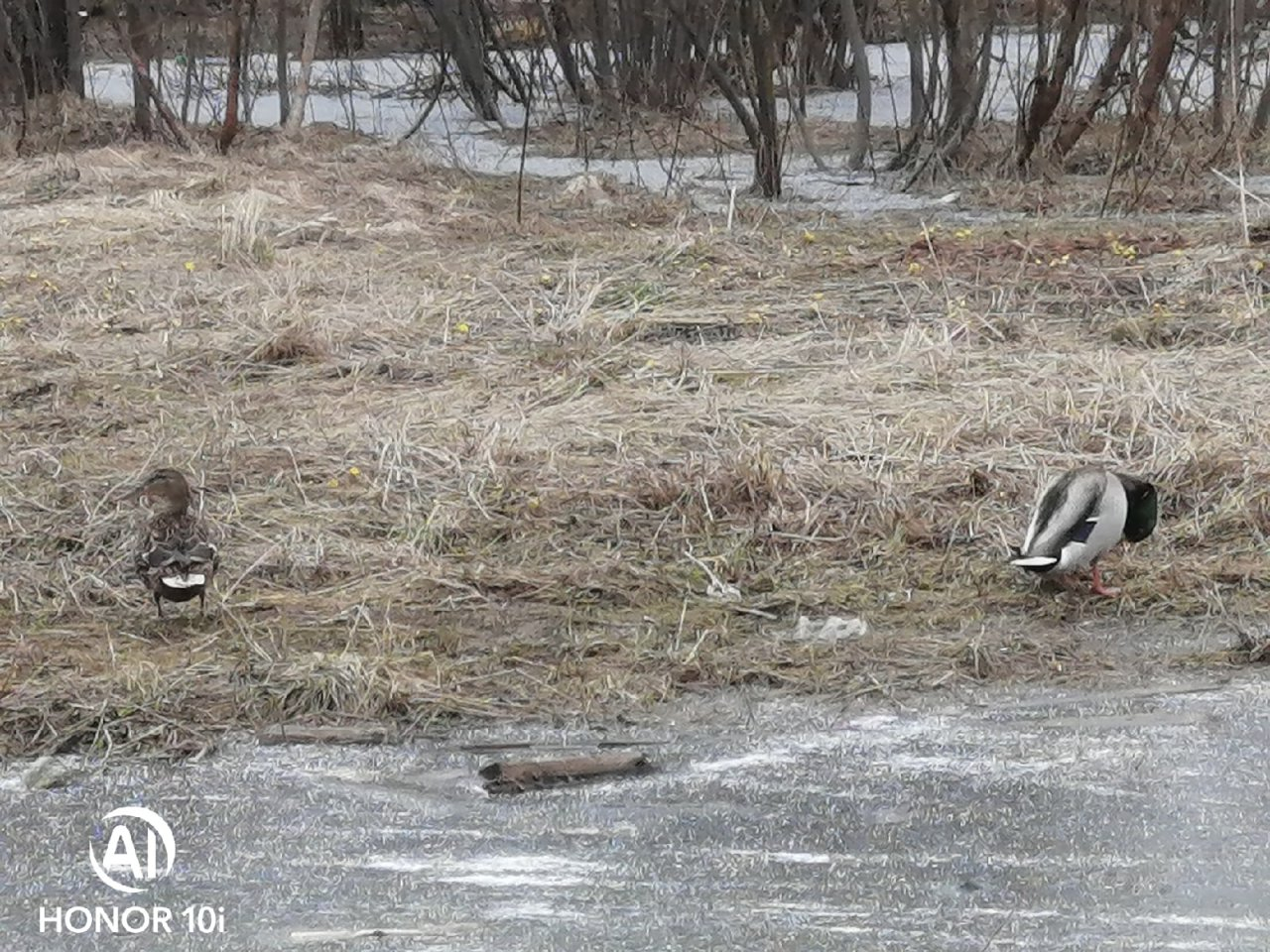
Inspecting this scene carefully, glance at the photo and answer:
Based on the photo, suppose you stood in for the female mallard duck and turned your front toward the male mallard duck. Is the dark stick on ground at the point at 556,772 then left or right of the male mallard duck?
right

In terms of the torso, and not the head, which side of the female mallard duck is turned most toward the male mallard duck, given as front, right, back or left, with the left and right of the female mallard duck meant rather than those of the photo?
right

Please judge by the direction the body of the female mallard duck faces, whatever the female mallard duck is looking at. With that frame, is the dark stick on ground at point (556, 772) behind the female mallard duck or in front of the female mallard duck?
behind

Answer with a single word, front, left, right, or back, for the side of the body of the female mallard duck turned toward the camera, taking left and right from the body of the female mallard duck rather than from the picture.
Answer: back

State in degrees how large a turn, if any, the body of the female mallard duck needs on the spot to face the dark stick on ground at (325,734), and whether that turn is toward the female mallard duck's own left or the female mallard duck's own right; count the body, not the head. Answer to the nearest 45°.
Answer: approximately 135° to the female mallard duck's own right
